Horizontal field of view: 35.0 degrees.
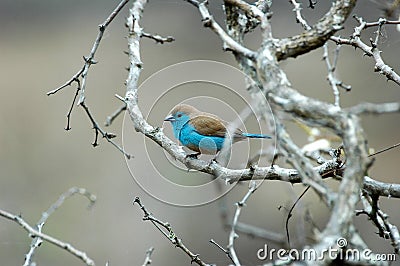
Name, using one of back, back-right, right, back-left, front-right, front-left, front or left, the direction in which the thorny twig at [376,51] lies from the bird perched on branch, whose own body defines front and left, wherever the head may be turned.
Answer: back-left

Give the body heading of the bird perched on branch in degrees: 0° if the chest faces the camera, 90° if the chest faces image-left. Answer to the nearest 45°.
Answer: approximately 90°
